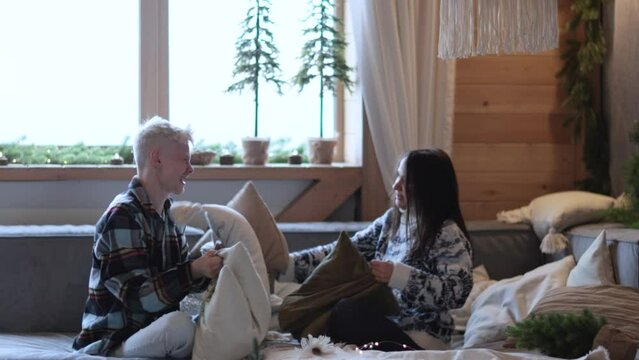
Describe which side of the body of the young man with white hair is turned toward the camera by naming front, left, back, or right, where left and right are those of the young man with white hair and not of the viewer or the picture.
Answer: right

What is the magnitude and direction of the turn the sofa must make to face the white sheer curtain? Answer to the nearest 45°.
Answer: approximately 135° to its left

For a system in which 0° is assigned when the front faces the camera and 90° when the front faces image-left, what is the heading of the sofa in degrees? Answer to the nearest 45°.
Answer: approximately 0°

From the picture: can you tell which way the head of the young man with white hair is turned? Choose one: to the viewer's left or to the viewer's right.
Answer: to the viewer's right

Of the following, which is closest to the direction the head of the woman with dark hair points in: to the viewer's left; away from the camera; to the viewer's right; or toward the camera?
to the viewer's left

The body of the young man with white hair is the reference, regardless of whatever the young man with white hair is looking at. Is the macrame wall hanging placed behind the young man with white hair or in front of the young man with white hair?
in front

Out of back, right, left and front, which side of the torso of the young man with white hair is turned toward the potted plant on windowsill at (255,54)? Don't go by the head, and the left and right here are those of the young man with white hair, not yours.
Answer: left

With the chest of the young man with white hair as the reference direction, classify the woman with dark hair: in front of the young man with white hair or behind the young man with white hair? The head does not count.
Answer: in front

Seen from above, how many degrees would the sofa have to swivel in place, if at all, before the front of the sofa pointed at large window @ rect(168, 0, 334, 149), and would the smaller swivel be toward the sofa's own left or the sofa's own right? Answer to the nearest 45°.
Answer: approximately 135° to the sofa's own left

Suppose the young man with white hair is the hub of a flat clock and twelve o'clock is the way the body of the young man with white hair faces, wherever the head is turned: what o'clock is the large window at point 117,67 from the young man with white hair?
The large window is roughly at 9 o'clock from the young man with white hair.
